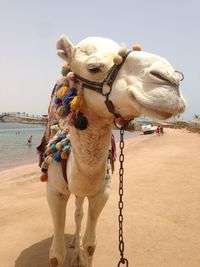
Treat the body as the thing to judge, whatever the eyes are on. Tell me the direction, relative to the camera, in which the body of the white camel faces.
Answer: toward the camera
